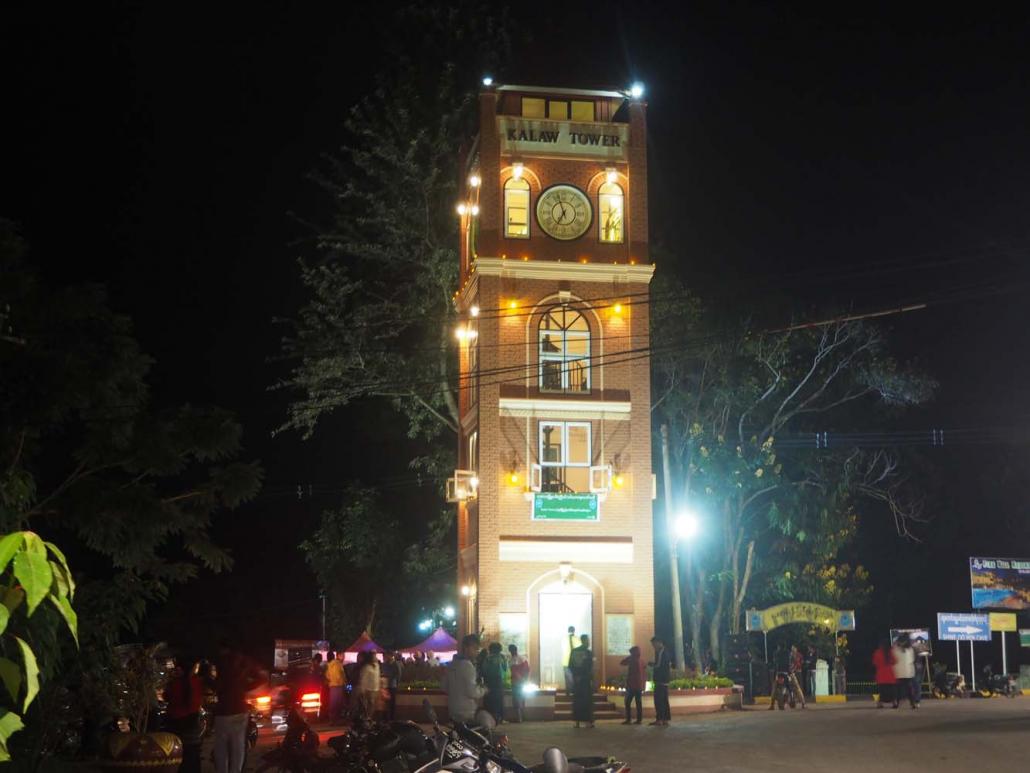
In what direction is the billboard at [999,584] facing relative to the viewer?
toward the camera

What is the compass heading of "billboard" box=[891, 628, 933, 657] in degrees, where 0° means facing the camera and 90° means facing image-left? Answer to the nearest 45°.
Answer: approximately 0°

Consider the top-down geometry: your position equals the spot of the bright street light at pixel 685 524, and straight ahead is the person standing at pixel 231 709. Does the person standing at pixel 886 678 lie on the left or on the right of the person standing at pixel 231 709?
left

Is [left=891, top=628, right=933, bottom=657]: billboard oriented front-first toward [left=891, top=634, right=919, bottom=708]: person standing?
yes
